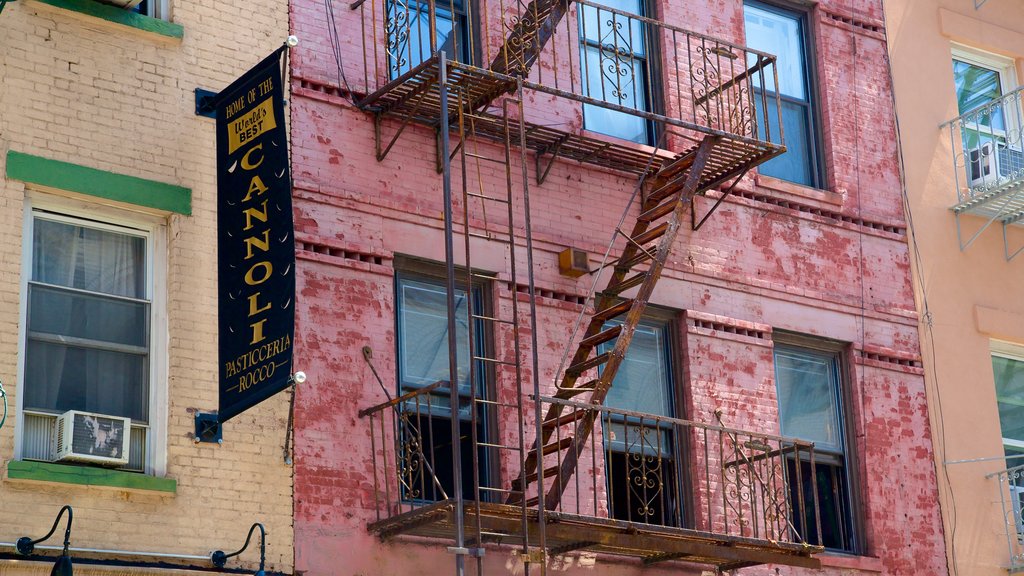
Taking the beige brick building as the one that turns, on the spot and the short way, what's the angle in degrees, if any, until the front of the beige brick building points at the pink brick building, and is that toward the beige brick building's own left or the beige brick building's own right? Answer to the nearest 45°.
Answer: approximately 45° to the beige brick building's own left

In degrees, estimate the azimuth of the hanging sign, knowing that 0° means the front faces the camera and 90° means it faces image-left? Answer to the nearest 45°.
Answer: approximately 45°

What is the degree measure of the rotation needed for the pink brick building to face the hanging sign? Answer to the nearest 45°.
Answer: approximately 90° to its right

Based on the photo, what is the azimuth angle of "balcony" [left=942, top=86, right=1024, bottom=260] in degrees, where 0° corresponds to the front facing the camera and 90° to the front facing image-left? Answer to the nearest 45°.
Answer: approximately 315°

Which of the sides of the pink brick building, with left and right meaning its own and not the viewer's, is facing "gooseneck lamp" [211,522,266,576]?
right

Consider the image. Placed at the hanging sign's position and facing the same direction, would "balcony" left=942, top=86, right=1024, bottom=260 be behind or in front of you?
behind

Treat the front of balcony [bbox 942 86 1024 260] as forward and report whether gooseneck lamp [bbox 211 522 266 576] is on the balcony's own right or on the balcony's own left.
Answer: on the balcony's own right

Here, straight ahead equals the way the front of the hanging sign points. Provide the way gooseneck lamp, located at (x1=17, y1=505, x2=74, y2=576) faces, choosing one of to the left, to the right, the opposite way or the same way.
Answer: to the left

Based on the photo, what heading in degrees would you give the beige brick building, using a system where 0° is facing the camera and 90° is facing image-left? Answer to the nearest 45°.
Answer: approximately 315°
